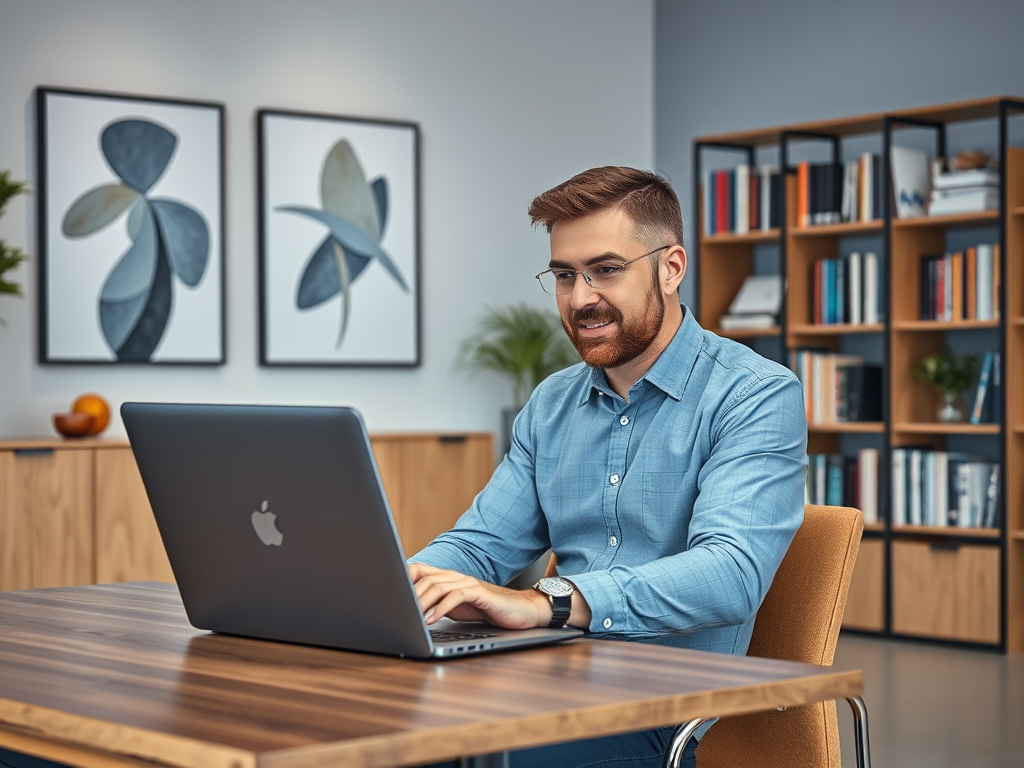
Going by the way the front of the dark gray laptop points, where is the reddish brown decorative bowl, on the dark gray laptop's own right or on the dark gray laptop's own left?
on the dark gray laptop's own left

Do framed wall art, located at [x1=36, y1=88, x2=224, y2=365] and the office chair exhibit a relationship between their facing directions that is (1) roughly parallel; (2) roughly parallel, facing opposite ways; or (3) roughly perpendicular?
roughly perpendicular

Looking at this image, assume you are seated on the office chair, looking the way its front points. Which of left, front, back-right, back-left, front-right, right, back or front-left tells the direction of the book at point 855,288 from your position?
back-right

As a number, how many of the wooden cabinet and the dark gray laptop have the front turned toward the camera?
1

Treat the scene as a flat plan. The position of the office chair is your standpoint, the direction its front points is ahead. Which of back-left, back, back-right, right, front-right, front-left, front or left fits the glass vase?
back-right

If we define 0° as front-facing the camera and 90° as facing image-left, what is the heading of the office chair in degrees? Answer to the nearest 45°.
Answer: approximately 45°

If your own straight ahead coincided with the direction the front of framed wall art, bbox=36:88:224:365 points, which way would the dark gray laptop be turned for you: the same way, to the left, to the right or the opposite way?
to the left

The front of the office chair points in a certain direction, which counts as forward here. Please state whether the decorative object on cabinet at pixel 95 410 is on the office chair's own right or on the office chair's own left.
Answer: on the office chair's own right

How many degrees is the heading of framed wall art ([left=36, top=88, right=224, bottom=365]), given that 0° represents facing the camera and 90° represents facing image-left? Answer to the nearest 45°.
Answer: approximately 315°

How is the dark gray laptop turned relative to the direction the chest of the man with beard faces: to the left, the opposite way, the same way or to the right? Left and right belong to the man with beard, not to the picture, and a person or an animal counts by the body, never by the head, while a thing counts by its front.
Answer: the opposite way
